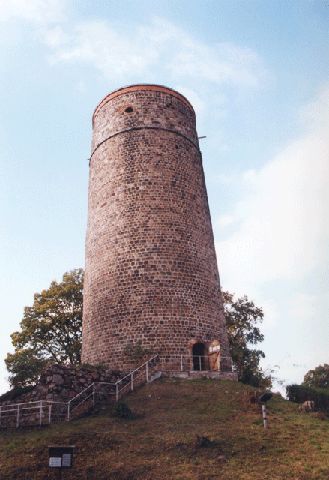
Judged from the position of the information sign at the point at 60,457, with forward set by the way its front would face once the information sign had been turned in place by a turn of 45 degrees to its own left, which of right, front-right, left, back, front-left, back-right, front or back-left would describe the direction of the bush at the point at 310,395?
left

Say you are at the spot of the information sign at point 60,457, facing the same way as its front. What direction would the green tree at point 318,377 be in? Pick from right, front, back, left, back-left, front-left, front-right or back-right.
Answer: back-left

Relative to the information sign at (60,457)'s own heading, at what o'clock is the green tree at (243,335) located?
The green tree is roughly at 7 o'clock from the information sign.

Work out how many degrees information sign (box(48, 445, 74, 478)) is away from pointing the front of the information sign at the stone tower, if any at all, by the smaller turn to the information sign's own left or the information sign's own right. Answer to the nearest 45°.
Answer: approximately 180°

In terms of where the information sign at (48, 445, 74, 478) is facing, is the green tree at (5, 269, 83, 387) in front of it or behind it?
behind

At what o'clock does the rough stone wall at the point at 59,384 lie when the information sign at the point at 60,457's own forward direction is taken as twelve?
The rough stone wall is roughly at 6 o'clock from the information sign.

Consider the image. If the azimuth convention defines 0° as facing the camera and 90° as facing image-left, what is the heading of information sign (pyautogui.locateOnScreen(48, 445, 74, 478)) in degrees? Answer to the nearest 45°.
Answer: approximately 0°

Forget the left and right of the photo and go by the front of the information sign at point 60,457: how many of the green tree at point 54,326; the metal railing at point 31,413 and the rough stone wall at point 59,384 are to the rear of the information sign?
3

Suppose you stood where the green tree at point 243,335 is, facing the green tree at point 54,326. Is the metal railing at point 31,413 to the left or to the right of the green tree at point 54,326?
left

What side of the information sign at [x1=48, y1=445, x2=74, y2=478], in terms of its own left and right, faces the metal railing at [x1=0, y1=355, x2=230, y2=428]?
back

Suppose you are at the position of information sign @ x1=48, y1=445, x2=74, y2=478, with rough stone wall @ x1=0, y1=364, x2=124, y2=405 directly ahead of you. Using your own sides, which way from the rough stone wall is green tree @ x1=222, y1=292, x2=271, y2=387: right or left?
right
